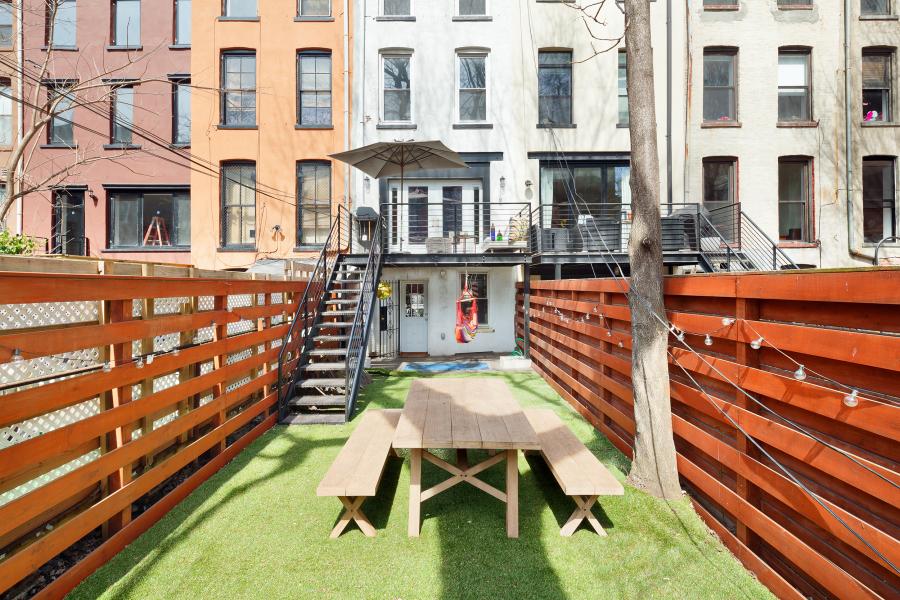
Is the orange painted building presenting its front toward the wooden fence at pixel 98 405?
yes

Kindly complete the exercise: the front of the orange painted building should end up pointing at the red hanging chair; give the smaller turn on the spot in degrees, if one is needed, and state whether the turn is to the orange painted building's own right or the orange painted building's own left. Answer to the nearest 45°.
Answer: approximately 45° to the orange painted building's own left

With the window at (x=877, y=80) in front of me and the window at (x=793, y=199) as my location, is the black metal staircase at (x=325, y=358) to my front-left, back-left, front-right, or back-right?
back-right

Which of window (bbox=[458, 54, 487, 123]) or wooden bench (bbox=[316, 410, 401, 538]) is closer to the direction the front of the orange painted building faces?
the wooden bench

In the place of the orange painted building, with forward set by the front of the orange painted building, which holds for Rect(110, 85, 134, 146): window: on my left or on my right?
on my right

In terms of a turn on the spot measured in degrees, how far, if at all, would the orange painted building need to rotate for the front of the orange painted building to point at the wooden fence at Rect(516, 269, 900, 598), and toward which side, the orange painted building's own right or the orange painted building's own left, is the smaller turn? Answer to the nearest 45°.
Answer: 0° — it already faces it
